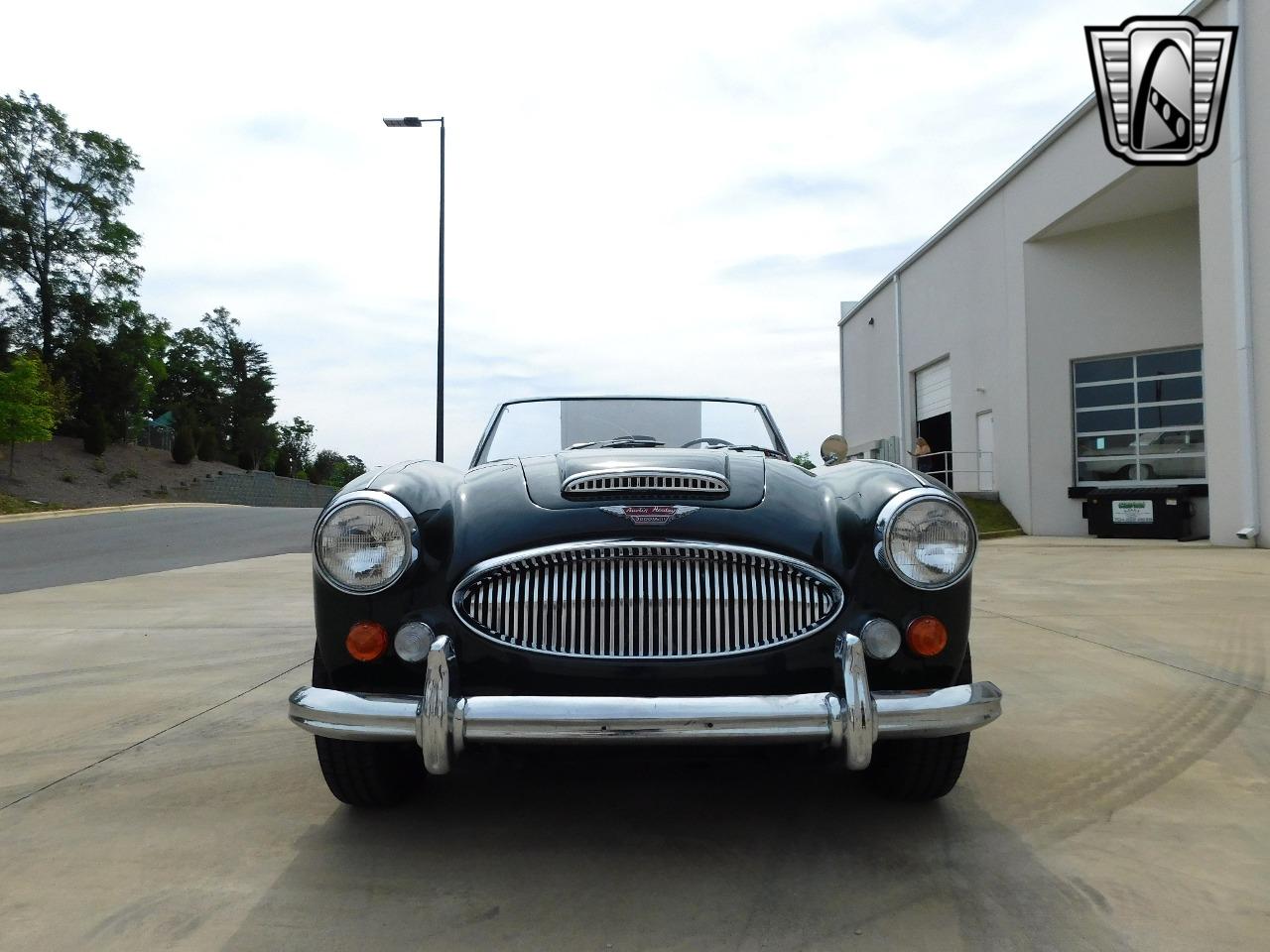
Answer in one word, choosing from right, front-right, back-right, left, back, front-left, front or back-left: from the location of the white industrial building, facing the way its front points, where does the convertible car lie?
front-left

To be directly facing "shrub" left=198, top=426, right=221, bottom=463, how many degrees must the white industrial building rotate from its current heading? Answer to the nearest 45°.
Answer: approximately 45° to its right

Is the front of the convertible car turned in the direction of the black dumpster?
no

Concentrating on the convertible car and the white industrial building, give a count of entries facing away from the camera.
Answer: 0

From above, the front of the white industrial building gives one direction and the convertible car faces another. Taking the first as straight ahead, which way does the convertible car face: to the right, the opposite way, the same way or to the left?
to the left

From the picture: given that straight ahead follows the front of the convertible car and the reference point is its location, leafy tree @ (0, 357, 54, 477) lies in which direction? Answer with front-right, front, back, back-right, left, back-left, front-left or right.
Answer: back-right

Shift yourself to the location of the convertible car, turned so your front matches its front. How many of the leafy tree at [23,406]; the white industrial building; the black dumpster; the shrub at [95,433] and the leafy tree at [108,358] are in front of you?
0

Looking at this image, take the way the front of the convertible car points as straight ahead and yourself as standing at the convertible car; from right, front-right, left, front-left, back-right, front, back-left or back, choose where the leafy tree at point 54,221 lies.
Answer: back-right

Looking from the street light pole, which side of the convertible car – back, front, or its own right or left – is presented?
back

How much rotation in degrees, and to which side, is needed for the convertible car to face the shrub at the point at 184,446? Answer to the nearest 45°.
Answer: approximately 135° to its right

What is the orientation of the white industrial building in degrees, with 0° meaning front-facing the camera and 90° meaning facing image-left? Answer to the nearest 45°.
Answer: approximately 45°

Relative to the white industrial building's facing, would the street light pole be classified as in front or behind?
in front

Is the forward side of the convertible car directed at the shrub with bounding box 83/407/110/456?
no
